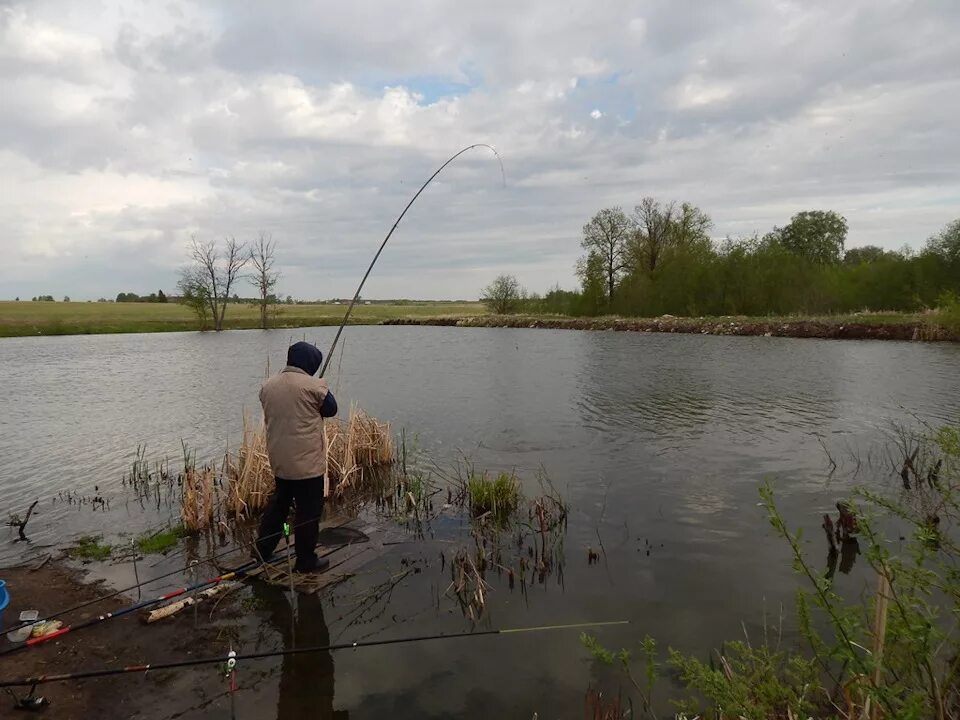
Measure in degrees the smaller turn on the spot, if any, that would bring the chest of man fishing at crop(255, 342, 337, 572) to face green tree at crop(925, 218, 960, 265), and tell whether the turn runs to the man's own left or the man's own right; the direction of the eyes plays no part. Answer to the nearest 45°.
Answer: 0° — they already face it

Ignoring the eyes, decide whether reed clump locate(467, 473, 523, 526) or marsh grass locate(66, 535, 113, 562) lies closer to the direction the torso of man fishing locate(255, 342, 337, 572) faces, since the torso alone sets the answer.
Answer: the reed clump

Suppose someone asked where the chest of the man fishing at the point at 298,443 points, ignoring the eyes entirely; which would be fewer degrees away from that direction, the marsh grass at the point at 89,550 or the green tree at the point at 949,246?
the green tree

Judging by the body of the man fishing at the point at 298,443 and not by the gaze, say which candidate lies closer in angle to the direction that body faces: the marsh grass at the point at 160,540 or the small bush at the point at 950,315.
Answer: the small bush

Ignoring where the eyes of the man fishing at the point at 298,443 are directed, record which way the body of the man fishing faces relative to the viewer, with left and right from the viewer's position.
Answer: facing away from the viewer and to the right of the viewer

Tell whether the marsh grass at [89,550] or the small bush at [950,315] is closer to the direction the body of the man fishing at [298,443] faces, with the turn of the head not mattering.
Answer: the small bush

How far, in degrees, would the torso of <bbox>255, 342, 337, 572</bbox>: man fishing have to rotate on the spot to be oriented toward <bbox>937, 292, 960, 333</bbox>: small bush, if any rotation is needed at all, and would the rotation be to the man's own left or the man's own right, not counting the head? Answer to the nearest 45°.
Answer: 0° — they already face it

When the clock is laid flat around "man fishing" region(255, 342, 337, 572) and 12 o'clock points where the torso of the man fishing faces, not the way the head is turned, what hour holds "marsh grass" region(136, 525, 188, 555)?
The marsh grass is roughly at 9 o'clock from the man fishing.

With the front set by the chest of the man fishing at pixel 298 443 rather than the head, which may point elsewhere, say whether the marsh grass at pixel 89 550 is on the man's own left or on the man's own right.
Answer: on the man's own left

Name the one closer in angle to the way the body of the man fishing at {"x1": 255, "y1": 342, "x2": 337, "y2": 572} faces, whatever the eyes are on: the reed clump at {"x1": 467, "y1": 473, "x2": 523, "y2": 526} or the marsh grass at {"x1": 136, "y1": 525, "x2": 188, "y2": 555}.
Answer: the reed clump
